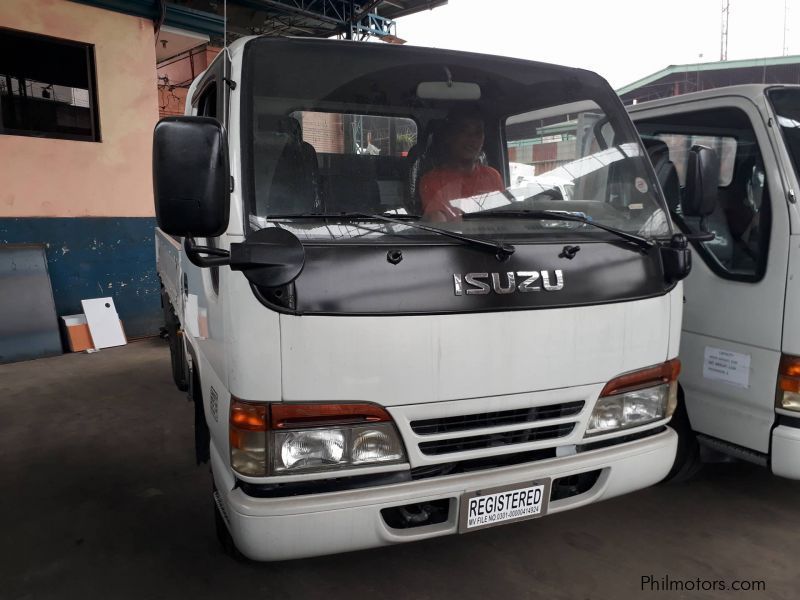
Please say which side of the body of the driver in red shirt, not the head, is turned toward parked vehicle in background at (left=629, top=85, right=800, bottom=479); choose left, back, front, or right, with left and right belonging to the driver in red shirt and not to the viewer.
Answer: left

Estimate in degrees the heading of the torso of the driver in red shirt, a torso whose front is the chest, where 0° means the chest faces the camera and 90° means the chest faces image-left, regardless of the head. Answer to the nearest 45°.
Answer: approximately 315°

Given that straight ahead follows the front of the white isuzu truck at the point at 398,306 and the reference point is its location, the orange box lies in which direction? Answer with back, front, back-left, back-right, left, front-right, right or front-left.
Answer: back

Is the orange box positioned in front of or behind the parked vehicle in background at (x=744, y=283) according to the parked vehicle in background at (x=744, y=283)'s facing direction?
behind

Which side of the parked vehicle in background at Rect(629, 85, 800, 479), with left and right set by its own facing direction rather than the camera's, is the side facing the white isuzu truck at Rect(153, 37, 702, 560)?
right

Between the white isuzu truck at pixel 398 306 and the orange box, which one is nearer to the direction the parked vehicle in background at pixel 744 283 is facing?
the white isuzu truck

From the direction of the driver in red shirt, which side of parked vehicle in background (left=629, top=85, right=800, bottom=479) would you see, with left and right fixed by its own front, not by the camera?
right

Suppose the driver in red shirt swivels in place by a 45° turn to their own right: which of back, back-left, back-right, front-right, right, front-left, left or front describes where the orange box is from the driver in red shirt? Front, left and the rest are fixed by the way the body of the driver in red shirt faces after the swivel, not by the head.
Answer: back-right

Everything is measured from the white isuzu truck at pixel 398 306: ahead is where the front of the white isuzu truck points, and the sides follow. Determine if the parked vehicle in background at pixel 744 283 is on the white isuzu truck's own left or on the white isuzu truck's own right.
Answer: on the white isuzu truck's own left
